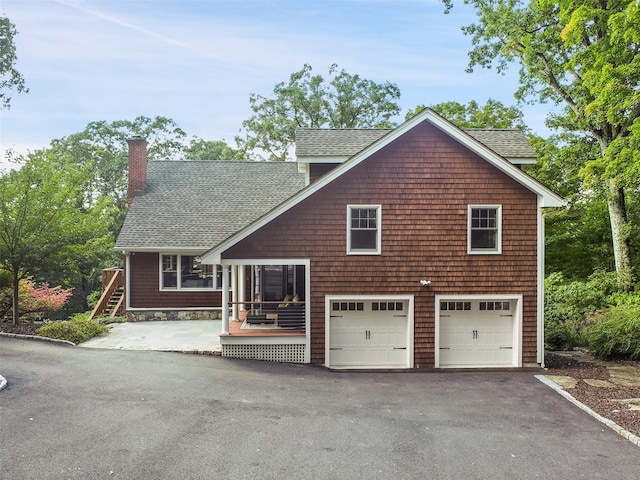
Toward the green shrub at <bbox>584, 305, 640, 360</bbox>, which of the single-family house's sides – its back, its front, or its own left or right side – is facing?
left

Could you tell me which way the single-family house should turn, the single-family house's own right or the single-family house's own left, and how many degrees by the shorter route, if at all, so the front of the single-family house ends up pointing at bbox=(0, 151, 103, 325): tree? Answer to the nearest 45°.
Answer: approximately 90° to the single-family house's own right

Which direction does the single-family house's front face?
toward the camera

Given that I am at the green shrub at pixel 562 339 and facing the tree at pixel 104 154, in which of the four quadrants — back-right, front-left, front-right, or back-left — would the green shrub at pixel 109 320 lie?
front-left

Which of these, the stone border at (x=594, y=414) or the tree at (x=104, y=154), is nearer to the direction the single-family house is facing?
the stone border

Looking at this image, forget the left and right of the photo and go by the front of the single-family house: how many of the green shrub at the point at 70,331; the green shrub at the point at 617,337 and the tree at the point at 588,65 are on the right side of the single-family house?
1

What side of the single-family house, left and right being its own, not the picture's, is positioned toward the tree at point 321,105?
back

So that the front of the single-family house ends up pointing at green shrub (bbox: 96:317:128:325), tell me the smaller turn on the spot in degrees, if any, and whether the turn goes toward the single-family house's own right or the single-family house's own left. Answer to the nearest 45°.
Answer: approximately 135° to the single-family house's own right

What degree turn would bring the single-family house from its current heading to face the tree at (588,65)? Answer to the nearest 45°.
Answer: approximately 135° to its left

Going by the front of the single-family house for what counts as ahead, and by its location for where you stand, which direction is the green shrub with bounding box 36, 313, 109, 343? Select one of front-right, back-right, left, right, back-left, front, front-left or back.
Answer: right

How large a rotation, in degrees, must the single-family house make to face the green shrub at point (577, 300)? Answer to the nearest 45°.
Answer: approximately 135° to its left

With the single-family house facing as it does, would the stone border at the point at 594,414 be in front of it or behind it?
in front

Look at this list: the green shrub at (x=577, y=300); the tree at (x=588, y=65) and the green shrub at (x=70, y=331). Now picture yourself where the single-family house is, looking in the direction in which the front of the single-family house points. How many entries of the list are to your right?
1
